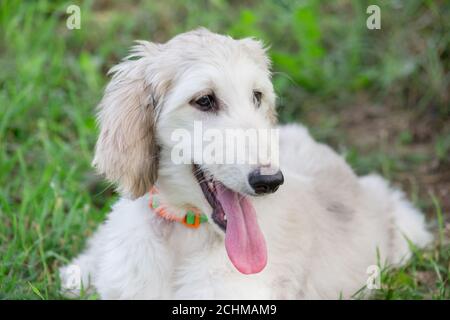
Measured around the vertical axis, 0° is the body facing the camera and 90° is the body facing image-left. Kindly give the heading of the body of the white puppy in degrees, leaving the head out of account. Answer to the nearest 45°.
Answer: approximately 45°
